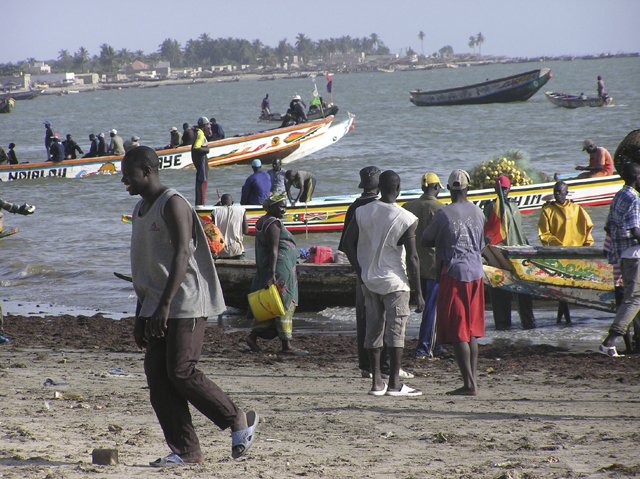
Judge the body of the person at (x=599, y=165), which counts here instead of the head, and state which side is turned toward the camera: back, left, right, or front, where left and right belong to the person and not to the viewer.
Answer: left

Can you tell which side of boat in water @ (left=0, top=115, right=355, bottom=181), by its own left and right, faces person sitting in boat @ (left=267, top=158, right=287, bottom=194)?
right

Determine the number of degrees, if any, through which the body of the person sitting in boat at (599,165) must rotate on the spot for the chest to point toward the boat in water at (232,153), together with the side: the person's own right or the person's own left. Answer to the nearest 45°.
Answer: approximately 45° to the person's own right

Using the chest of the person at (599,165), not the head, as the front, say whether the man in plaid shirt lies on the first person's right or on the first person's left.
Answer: on the first person's left

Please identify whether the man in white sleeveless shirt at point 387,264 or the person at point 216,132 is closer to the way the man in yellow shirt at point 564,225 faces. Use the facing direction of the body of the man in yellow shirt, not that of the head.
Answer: the man in white sleeveless shirt

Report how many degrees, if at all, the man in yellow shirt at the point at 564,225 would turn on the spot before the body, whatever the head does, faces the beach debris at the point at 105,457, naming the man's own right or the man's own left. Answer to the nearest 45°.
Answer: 0° — they already face it

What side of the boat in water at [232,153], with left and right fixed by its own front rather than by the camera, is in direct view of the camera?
right

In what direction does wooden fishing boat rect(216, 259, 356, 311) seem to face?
to the viewer's left

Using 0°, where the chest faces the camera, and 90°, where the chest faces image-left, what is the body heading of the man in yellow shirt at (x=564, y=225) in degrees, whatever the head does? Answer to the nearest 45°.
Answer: approximately 0°

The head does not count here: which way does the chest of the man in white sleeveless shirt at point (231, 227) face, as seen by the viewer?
away from the camera
